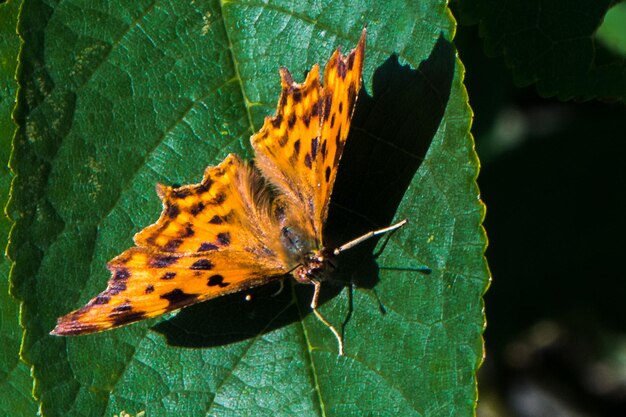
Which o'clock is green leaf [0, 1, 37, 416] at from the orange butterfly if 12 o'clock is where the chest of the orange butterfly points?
The green leaf is roughly at 5 o'clock from the orange butterfly.

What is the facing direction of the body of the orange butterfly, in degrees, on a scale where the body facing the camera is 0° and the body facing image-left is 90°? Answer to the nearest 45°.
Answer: approximately 315°
